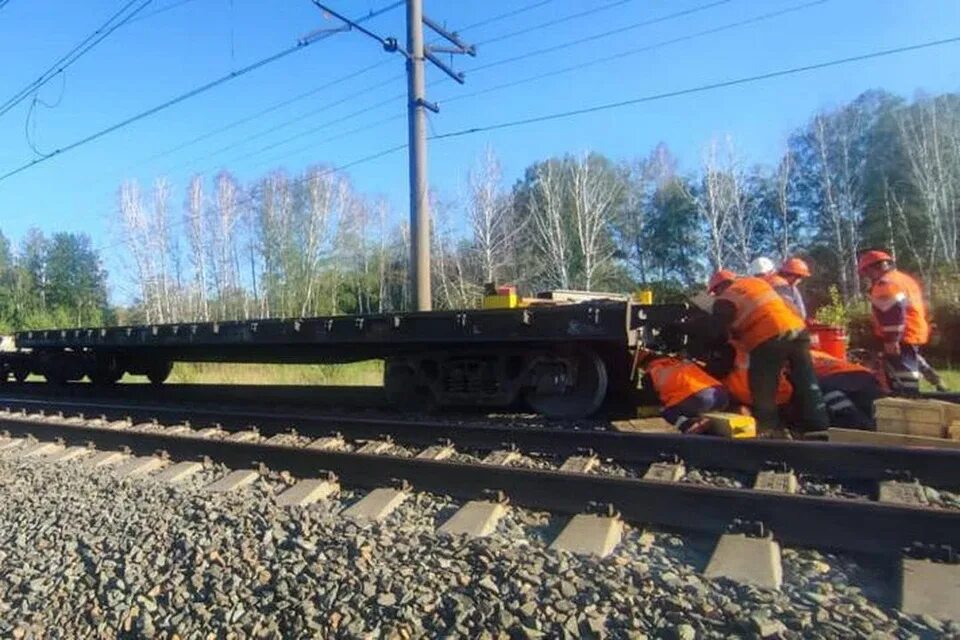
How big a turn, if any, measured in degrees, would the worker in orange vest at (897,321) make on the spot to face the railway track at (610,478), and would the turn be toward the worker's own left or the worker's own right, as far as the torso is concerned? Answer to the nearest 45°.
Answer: approximately 45° to the worker's own left

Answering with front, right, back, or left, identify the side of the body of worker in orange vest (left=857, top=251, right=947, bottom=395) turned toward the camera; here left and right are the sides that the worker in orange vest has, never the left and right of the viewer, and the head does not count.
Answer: left

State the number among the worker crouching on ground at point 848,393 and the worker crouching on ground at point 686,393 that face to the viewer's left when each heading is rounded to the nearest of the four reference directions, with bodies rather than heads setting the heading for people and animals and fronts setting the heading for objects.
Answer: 2

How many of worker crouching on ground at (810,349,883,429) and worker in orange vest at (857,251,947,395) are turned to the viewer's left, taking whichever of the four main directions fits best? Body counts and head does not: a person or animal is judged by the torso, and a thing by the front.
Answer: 2

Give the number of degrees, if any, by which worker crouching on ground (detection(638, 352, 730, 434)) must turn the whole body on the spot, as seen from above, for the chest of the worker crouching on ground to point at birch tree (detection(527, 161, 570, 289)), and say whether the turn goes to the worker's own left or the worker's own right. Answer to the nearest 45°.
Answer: approximately 90° to the worker's own right

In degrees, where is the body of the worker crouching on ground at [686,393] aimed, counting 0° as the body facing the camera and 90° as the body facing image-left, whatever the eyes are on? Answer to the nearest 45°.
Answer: approximately 90°

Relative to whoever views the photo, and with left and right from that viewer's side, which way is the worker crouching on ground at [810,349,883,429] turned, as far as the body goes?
facing to the left of the viewer

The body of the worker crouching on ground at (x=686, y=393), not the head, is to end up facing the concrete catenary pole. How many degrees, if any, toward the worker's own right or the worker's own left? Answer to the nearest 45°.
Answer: approximately 45° to the worker's own right

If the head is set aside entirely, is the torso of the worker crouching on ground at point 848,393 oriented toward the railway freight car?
yes
